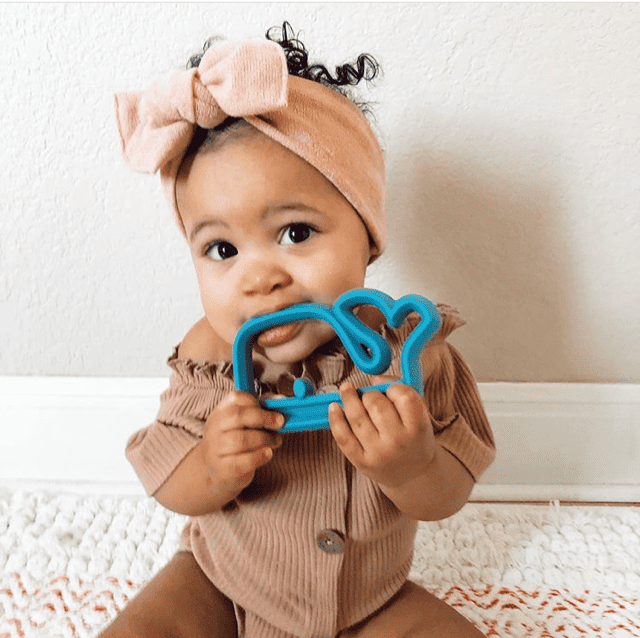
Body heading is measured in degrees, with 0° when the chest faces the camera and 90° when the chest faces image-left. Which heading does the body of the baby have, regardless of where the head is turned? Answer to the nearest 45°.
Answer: approximately 0°
